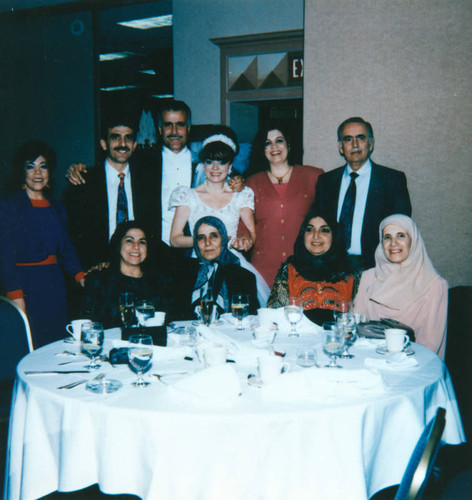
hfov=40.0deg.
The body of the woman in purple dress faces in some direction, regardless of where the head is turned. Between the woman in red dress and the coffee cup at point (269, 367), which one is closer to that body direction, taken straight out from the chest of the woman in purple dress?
the coffee cup

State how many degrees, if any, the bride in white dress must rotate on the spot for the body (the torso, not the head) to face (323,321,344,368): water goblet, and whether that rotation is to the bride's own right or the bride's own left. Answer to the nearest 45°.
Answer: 0° — they already face it

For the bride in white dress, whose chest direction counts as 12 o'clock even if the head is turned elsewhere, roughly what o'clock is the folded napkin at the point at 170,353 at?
The folded napkin is roughly at 12 o'clock from the bride in white dress.

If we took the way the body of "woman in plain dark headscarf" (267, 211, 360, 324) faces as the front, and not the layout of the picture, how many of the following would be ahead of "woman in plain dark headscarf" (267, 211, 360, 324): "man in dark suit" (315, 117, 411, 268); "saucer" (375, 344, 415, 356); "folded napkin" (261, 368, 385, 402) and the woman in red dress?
2

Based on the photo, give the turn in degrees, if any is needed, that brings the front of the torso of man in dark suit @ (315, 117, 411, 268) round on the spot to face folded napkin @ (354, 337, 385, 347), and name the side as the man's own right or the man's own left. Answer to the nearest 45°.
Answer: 0° — they already face it

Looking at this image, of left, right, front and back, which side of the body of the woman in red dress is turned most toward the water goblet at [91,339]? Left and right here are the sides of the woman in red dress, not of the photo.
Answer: front

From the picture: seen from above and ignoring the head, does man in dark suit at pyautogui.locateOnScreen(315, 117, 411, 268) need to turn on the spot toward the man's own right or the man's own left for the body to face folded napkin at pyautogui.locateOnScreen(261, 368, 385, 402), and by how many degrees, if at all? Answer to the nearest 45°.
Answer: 0° — they already face it
